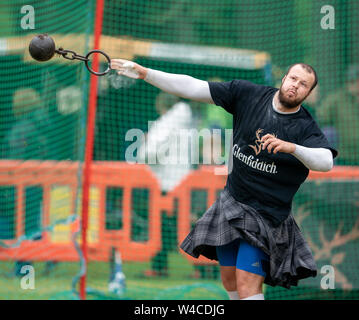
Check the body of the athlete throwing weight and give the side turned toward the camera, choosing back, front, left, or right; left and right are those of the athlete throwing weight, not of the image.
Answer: front

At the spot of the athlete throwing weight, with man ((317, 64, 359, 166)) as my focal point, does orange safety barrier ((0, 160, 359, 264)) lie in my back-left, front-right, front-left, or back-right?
front-left

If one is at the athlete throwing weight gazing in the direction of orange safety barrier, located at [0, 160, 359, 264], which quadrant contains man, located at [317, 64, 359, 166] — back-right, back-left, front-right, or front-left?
front-right

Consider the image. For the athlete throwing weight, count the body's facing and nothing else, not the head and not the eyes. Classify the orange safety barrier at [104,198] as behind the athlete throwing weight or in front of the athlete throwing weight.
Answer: behind
